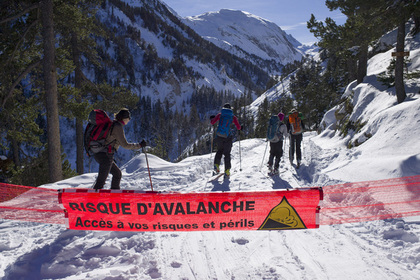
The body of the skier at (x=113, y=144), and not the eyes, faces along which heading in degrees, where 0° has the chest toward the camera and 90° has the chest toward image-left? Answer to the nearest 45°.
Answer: approximately 270°

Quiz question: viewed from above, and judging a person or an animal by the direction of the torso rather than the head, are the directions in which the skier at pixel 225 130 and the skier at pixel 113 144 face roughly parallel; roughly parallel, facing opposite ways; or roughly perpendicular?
roughly perpendicular

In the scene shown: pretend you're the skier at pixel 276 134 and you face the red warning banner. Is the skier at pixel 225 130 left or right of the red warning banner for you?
right

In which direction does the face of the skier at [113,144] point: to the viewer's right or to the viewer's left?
to the viewer's right

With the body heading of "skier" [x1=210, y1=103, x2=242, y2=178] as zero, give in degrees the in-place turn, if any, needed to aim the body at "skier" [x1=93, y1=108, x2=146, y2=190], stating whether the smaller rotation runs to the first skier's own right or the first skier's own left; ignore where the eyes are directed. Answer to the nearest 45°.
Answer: approximately 135° to the first skier's own left

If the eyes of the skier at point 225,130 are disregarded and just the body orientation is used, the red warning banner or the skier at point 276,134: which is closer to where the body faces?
the skier

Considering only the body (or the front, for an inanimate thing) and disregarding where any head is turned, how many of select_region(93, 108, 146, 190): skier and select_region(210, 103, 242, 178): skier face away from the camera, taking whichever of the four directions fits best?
1

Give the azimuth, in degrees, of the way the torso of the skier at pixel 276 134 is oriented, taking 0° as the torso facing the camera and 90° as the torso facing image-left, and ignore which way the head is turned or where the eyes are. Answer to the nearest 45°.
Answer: approximately 225°

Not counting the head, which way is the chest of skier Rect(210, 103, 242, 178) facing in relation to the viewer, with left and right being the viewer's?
facing away from the viewer
